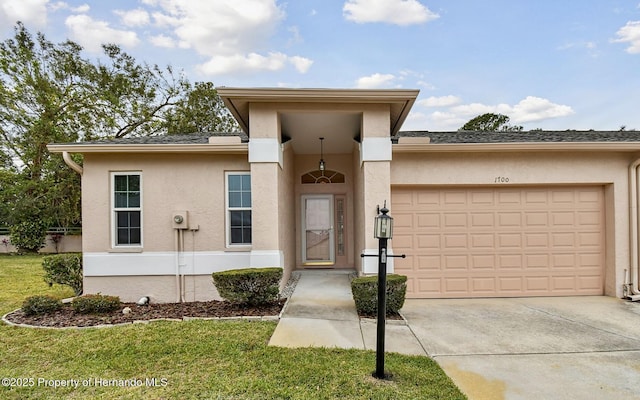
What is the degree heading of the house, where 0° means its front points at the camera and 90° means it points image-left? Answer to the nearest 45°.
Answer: approximately 0°

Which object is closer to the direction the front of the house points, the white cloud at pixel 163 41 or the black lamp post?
the black lamp post

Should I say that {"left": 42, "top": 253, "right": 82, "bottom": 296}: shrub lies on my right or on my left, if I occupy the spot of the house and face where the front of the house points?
on my right

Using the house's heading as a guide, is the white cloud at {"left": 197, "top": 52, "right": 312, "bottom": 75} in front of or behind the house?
behind

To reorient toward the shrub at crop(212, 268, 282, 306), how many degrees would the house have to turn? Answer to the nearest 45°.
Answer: approximately 45° to its right

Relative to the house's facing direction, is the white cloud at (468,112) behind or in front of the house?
behind

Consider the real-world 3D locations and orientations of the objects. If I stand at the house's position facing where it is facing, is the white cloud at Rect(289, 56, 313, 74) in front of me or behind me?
behind
